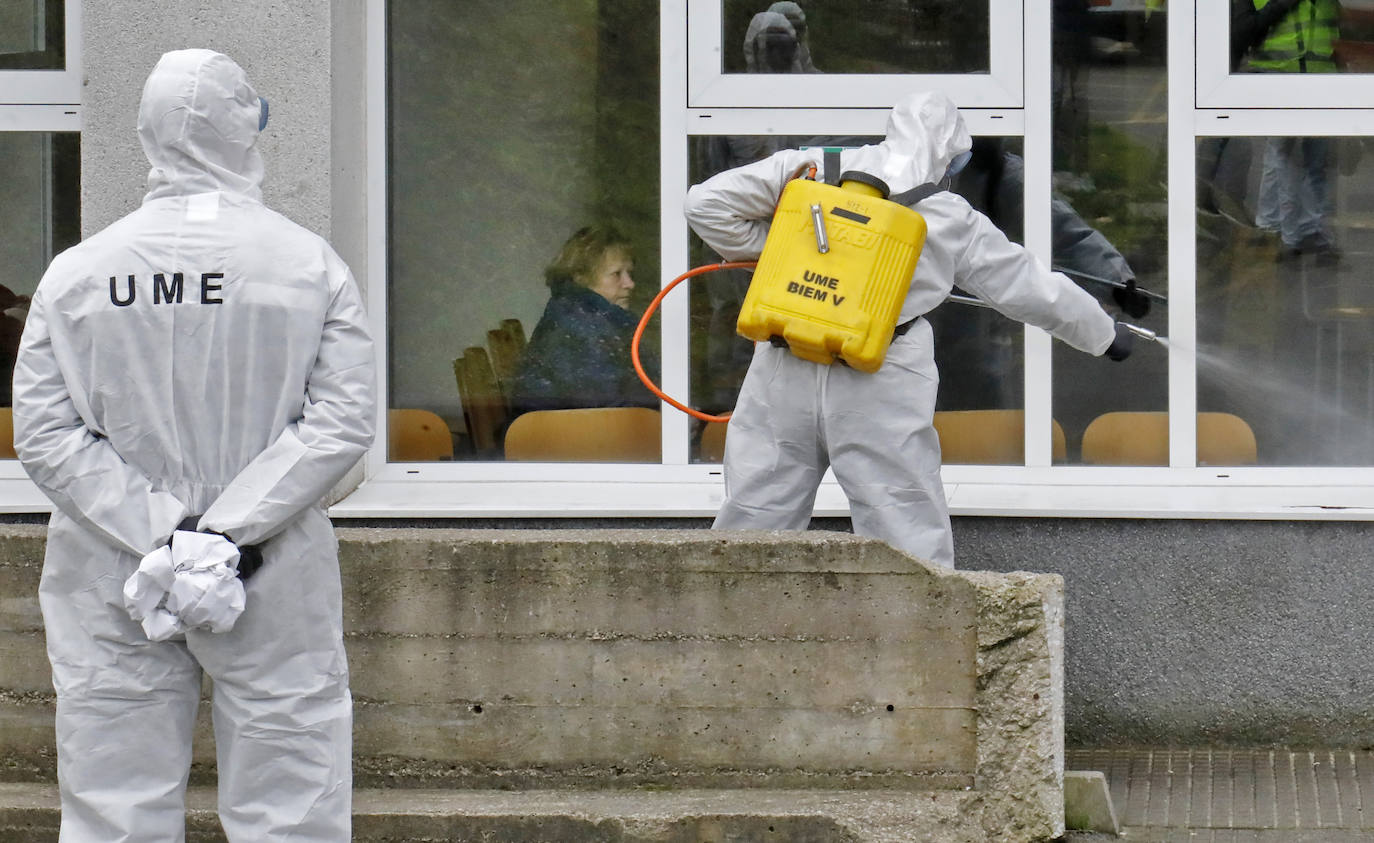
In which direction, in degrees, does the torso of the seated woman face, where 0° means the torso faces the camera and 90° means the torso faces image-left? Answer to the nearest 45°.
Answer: approximately 270°

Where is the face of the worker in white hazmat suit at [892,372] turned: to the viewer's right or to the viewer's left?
to the viewer's right

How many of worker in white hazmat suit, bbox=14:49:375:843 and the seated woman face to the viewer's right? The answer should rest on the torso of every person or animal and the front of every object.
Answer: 1

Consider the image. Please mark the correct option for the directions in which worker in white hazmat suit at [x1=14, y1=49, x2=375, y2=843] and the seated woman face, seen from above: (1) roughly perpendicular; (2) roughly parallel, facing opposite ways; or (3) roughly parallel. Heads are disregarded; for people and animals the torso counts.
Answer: roughly perpendicular

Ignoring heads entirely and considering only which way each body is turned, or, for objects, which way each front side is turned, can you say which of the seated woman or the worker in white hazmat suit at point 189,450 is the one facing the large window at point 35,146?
the worker in white hazmat suit

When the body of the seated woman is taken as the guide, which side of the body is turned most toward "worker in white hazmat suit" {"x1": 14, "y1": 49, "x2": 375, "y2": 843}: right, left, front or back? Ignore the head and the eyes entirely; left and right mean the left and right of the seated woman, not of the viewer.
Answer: right

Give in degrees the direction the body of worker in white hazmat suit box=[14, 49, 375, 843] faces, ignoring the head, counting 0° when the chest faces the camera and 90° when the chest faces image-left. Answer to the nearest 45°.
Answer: approximately 180°

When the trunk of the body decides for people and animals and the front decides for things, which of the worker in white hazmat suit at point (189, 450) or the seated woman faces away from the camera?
the worker in white hazmat suit

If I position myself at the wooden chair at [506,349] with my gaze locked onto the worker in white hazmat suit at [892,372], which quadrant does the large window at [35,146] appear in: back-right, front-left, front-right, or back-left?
back-right

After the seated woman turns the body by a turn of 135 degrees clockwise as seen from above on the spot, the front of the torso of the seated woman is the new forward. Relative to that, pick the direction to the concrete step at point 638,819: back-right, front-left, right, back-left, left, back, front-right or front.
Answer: front-left
